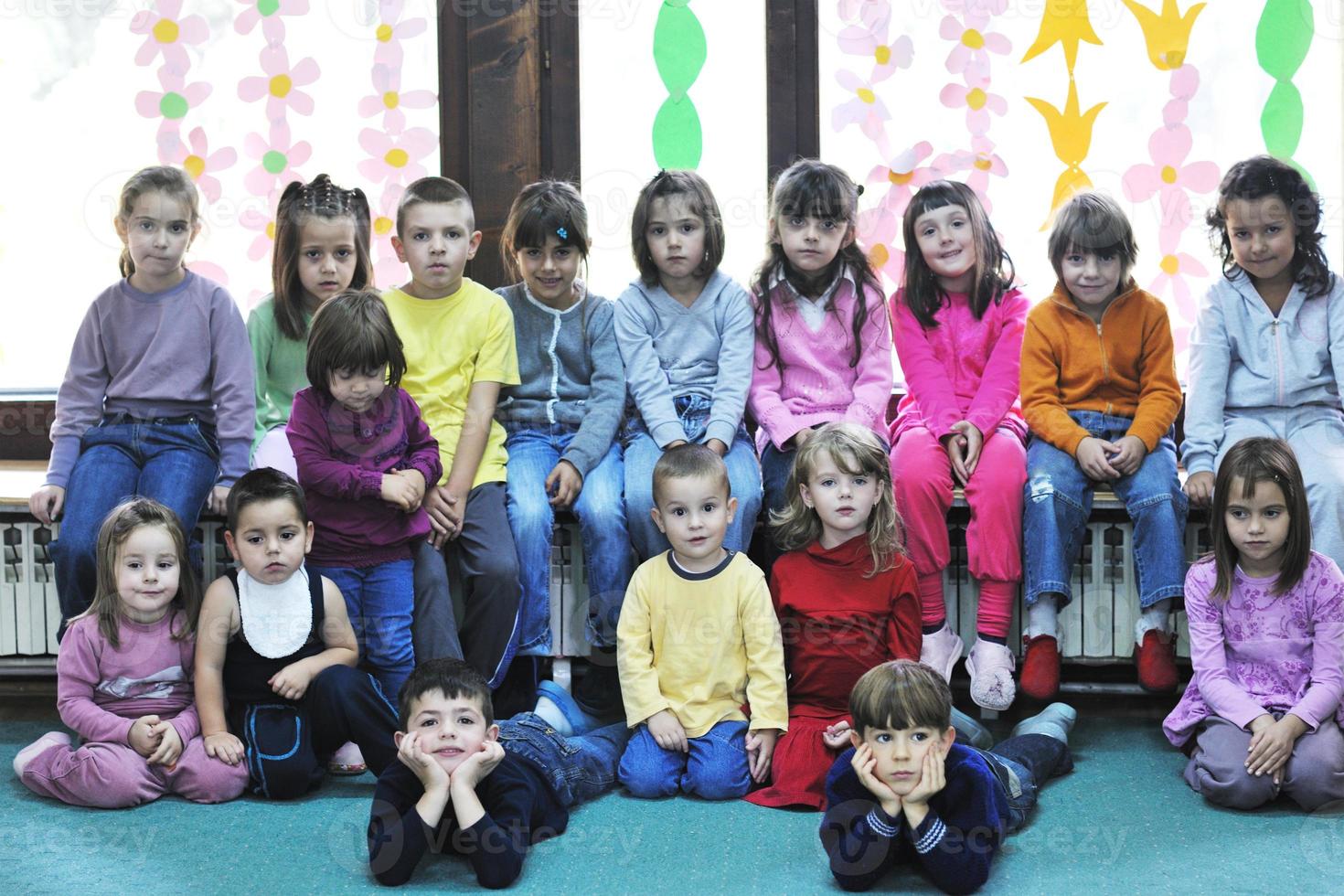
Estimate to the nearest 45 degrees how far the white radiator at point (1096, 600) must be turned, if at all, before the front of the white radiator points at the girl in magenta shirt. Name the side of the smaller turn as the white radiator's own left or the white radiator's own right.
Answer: approximately 45° to the white radiator's own right

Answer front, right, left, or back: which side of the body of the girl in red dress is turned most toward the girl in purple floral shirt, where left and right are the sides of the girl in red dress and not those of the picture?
left
